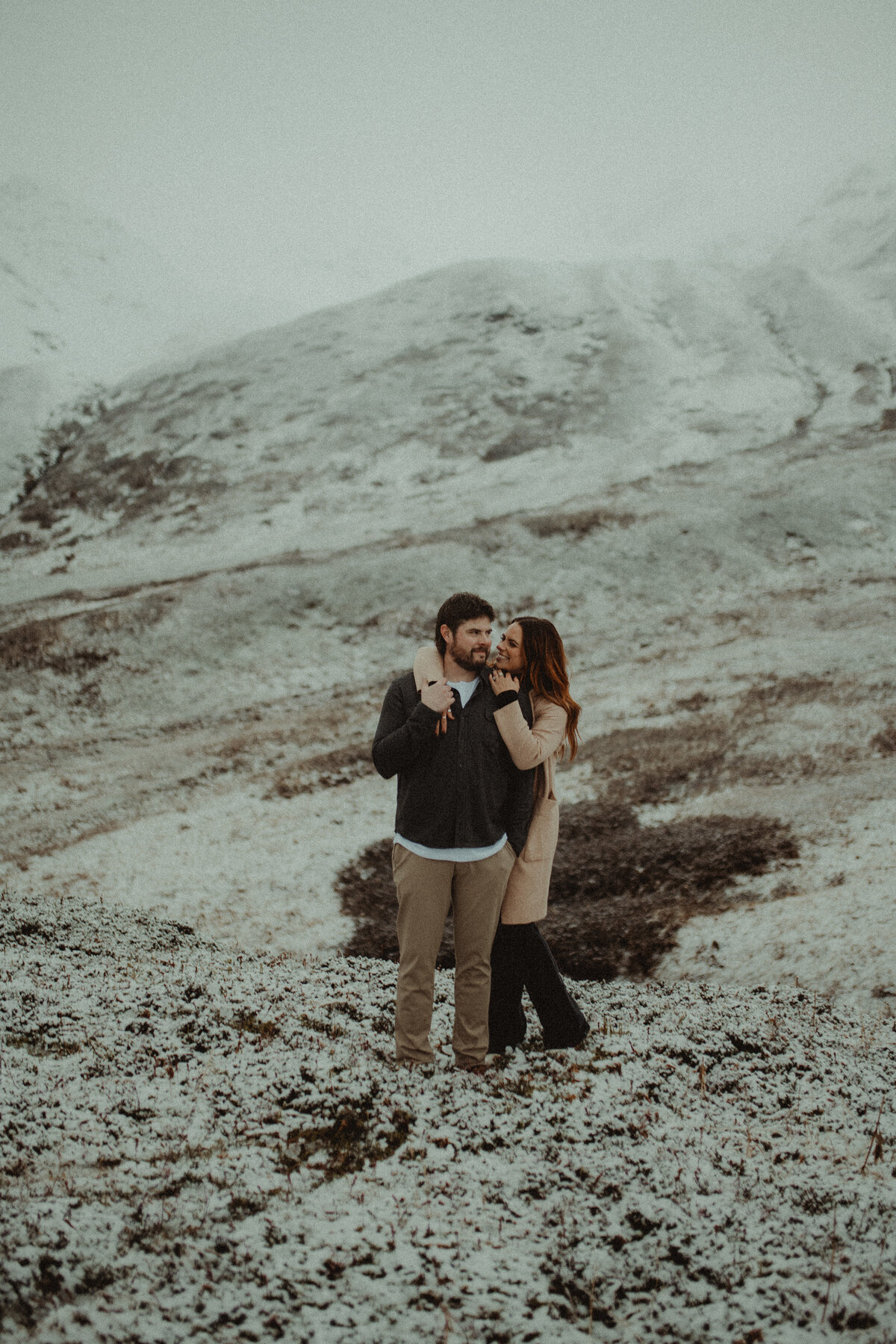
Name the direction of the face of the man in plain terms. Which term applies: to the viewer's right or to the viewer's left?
to the viewer's right

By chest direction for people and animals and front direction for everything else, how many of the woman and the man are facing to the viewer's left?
1

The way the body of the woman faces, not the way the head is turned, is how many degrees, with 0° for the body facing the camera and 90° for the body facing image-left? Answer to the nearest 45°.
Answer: approximately 90°

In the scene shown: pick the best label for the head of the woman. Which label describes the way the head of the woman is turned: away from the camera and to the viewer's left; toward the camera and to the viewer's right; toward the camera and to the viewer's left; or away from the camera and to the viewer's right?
toward the camera and to the viewer's left

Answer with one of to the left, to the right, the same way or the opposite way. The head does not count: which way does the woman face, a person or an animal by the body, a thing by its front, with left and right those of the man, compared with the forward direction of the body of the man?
to the right

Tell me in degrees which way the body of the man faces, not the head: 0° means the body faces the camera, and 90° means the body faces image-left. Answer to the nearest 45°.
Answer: approximately 0°
